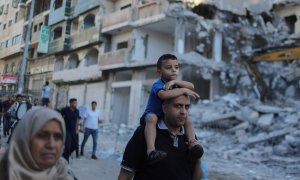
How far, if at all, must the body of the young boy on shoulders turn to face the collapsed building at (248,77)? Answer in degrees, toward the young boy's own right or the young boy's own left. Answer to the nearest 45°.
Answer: approximately 135° to the young boy's own left

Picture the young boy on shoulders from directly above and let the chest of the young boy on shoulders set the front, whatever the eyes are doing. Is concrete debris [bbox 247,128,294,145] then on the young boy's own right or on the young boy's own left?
on the young boy's own left

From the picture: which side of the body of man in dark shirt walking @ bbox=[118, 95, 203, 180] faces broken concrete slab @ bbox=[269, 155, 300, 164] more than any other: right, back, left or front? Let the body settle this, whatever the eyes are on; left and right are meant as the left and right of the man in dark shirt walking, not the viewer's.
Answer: left

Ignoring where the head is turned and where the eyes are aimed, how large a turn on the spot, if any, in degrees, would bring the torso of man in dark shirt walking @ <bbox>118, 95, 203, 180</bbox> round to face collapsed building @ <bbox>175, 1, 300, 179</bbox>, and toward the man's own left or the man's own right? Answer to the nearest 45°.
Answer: approximately 135° to the man's own left

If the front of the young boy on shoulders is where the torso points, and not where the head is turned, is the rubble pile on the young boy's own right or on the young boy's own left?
on the young boy's own left

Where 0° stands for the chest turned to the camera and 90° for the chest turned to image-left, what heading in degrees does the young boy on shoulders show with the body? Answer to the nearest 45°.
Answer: approximately 315°

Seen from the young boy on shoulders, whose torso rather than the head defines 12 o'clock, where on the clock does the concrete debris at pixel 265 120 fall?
The concrete debris is roughly at 8 o'clock from the young boy on shoulders.

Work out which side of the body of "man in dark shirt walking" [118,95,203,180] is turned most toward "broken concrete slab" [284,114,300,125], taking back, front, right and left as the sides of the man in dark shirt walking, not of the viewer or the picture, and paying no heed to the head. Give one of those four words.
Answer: left

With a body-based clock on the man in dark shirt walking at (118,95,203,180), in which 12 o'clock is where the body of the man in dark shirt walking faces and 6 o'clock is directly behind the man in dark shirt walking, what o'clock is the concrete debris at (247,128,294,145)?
The concrete debris is roughly at 8 o'clock from the man in dark shirt walking.

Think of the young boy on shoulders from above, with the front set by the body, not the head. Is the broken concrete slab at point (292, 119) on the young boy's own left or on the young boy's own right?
on the young boy's own left

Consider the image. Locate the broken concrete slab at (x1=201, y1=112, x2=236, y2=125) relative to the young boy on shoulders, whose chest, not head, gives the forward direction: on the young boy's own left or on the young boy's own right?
on the young boy's own left

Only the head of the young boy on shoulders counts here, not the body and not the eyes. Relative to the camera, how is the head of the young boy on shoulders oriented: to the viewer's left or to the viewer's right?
to the viewer's right

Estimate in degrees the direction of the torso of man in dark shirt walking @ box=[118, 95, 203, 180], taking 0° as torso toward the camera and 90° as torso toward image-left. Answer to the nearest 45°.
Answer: approximately 315°
